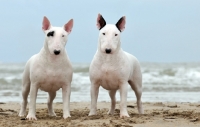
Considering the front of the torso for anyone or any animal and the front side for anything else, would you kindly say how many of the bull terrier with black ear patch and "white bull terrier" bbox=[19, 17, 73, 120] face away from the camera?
0

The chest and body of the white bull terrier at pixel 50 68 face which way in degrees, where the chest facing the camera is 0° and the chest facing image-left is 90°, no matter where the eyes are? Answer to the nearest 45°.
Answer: approximately 315°

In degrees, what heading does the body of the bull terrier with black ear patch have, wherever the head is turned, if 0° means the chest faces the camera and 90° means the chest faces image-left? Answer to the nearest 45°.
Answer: approximately 45°

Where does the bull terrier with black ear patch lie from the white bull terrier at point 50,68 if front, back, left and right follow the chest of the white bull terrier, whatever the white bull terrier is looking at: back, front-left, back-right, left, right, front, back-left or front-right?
front-left

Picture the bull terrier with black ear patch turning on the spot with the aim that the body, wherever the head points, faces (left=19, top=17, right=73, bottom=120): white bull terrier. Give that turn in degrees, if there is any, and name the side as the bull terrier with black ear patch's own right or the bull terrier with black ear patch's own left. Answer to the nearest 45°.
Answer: approximately 45° to the bull terrier with black ear patch's own right
